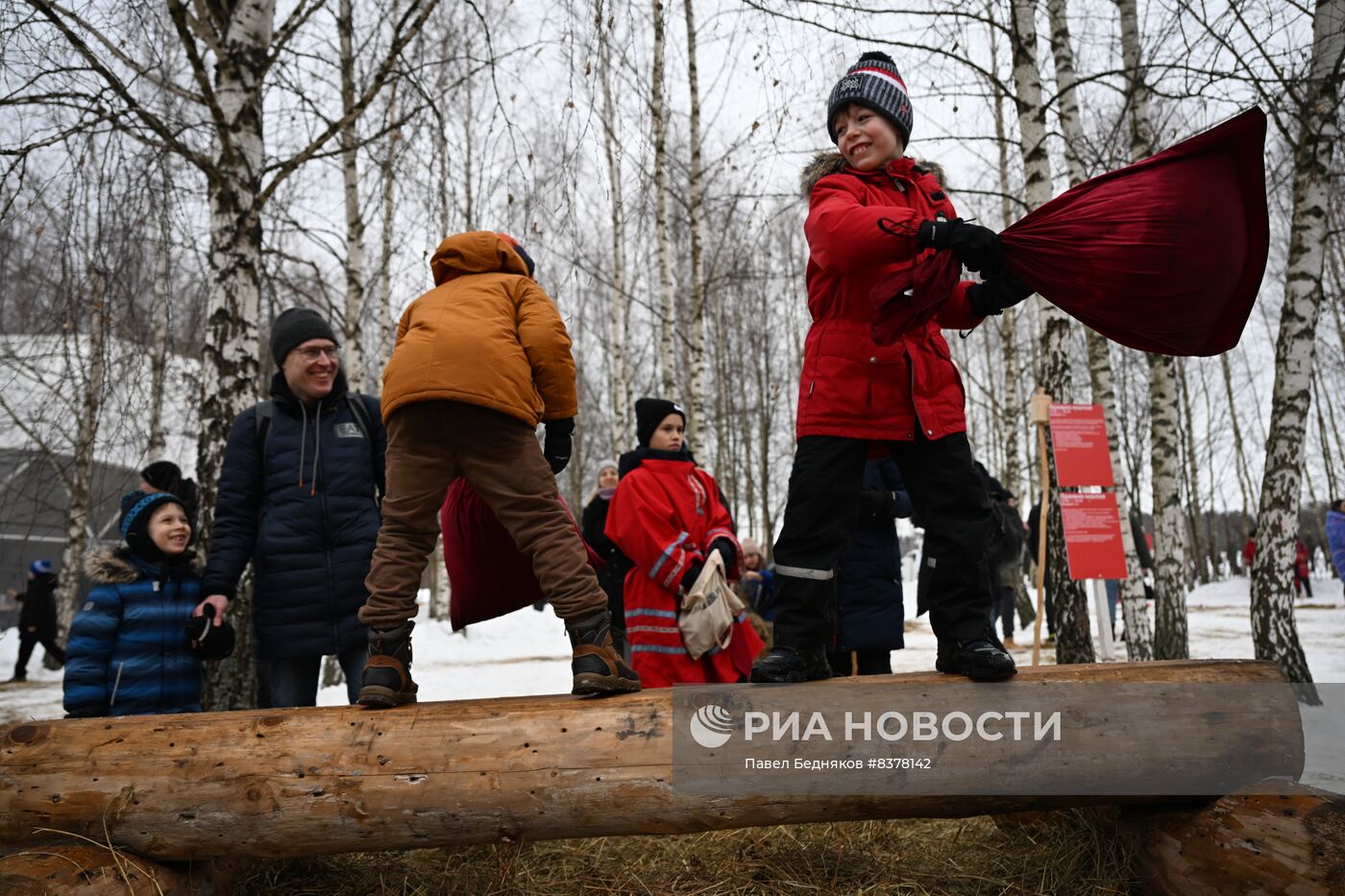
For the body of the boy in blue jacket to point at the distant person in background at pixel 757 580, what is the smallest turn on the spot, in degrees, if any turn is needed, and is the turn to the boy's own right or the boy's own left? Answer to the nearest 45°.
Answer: approximately 90° to the boy's own left

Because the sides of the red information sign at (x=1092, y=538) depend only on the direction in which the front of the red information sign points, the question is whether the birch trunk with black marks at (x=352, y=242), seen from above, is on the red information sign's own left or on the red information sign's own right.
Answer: on the red information sign's own right

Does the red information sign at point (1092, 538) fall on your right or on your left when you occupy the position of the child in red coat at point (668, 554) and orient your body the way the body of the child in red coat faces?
on your left

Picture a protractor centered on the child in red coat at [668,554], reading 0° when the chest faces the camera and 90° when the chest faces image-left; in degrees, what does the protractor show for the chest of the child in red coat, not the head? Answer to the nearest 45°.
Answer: approximately 315°

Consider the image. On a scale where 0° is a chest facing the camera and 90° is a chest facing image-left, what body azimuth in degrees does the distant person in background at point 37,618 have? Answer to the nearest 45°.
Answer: approximately 90°

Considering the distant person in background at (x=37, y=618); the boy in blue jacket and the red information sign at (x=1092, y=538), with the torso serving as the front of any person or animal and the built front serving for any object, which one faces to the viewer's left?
the distant person in background

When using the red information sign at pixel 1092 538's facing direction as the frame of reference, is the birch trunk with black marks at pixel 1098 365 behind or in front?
behind

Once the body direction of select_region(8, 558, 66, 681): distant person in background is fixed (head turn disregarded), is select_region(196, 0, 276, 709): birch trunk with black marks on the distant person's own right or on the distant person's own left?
on the distant person's own left

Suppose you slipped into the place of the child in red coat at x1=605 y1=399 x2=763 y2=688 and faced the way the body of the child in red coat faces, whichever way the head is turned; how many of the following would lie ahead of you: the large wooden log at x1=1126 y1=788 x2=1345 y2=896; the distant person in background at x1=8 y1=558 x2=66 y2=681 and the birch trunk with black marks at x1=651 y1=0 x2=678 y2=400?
1

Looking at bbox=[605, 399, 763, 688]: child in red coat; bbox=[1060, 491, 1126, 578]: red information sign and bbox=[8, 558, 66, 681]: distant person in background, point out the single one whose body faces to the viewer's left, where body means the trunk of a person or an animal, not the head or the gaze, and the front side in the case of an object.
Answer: the distant person in background

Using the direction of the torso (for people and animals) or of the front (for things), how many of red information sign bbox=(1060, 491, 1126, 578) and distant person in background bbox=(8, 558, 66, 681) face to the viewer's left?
1

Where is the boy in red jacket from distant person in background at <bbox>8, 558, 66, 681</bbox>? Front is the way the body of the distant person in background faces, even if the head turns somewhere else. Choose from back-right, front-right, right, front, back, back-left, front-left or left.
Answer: left
